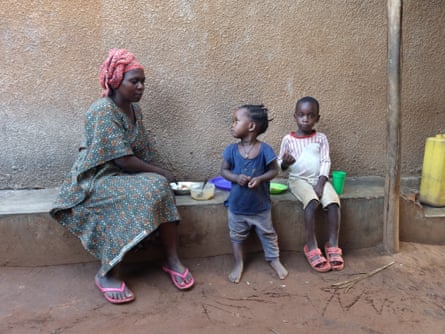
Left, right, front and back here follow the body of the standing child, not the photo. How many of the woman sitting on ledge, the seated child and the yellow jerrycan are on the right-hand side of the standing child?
1

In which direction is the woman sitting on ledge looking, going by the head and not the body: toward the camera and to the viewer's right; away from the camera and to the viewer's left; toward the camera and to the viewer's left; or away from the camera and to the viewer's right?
toward the camera and to the viewer's right

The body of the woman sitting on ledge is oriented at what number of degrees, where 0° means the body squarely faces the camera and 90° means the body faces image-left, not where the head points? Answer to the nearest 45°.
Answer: approximately 315°

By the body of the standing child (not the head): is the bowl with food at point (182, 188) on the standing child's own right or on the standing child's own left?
on the standing child's own right

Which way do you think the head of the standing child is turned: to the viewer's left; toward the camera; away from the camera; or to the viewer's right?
to the viewer's left

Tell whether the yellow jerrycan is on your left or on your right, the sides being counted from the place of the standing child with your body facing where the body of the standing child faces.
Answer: on your left

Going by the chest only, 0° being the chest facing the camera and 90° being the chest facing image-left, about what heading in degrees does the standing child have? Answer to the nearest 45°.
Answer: approximately 0°

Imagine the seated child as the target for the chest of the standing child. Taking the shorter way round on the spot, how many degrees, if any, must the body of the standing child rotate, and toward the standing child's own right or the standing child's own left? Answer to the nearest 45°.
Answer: approximately 135° to the standing child's own left

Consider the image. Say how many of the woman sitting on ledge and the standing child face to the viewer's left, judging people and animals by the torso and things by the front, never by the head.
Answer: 0

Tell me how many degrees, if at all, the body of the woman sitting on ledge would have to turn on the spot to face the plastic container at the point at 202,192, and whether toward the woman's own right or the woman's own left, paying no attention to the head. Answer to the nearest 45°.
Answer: approximately 45° to the woman's own left

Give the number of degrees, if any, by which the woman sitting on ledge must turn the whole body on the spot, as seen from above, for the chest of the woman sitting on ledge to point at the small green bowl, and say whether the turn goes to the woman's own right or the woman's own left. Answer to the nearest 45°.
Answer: approximately 45° to the woman's own left
